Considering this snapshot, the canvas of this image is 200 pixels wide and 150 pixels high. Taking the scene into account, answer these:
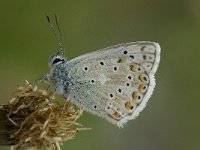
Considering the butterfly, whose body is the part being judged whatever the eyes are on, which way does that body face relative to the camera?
to the viewer's left

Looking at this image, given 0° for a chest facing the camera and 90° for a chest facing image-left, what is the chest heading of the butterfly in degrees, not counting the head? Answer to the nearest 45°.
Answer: approximately 90°
